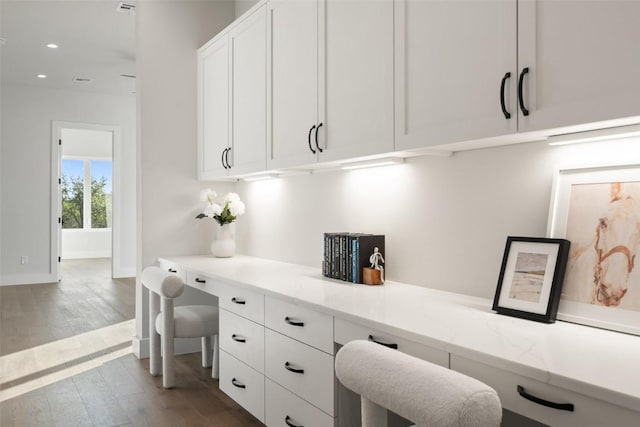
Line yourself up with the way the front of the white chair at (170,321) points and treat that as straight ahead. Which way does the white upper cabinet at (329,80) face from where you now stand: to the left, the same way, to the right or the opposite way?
the opposite way

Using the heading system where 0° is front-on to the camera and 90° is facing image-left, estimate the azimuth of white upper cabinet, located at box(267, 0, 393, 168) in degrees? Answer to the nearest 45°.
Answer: approximately 45°

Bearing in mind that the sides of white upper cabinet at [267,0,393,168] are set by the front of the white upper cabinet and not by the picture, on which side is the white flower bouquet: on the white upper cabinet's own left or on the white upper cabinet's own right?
on the white upper cabinet's own right

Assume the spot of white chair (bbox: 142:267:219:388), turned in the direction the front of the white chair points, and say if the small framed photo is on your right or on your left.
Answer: on your right

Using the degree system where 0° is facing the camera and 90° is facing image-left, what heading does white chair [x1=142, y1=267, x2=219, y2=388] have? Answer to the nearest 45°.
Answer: approximately 225°

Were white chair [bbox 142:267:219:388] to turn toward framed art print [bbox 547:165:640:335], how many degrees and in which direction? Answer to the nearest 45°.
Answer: approximately 90° to its right
